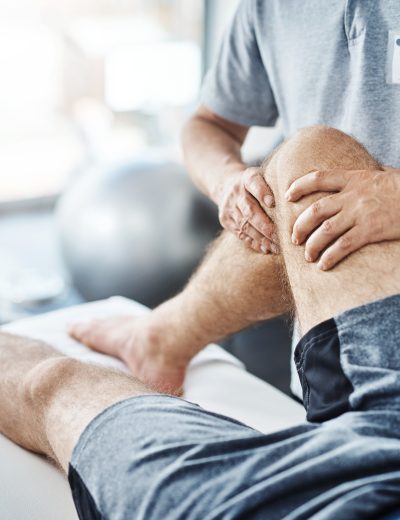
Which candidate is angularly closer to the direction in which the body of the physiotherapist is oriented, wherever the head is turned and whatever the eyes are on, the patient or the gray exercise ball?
the patient

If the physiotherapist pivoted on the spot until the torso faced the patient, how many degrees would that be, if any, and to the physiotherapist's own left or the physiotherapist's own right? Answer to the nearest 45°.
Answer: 0° — they already face them

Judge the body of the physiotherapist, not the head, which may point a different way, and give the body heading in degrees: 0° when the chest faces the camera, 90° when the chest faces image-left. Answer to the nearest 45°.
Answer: approximately 0°
